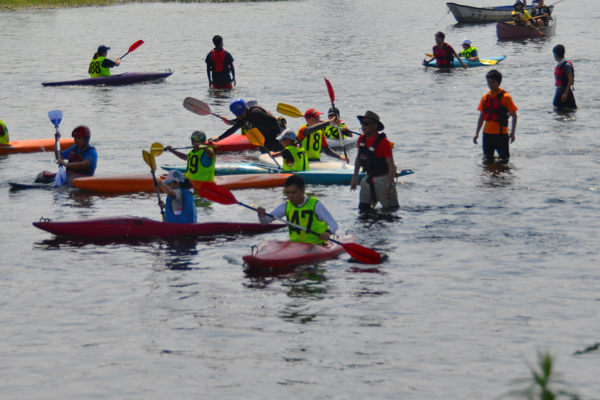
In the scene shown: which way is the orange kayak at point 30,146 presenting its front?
to the viewer's right

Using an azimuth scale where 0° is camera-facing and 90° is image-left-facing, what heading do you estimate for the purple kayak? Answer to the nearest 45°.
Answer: approximately 270°

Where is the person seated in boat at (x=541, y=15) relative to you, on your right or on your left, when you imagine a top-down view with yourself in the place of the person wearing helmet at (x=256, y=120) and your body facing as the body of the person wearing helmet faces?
on your right

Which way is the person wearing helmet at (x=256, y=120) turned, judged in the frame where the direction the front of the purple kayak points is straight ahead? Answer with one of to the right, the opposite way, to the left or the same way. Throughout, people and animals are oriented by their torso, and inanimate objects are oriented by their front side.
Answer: the opposite way

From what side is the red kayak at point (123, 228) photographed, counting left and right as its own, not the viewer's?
left

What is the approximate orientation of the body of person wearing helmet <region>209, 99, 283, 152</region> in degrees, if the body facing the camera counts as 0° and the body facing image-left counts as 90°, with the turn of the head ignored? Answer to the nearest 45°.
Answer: approximately 90°

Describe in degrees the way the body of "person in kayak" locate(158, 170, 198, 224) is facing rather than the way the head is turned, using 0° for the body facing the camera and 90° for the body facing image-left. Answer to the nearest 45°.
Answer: approximately 90°

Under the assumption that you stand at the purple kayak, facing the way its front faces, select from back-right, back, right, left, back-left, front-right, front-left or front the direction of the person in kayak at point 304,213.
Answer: right

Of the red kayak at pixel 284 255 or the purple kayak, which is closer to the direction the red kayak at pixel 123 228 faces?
the purple kayak
